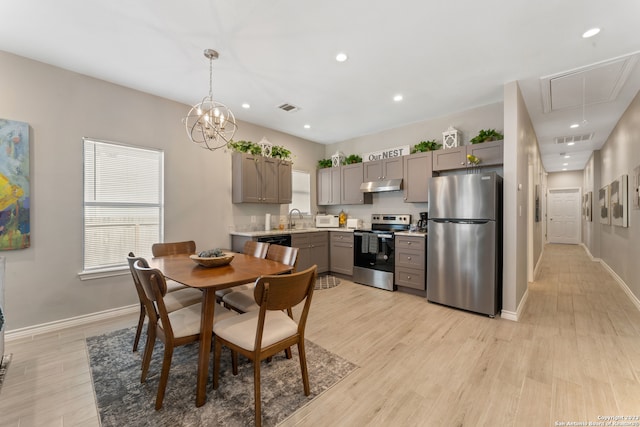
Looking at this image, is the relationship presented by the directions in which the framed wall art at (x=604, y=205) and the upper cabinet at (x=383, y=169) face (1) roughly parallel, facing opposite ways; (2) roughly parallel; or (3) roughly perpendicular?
roughly perpendicular

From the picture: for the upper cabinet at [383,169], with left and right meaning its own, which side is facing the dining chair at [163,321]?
front

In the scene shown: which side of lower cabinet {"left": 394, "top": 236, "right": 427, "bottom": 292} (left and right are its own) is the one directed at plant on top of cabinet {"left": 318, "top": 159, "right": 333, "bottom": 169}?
right

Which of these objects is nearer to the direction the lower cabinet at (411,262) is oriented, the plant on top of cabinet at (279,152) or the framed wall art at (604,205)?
the plant on top of cabinet

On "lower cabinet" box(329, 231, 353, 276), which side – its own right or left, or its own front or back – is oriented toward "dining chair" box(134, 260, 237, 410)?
front

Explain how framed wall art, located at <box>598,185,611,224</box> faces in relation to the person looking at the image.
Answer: facing to the left of the viewer

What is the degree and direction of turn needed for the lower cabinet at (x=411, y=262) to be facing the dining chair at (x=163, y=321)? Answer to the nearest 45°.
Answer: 0° — it already faces it

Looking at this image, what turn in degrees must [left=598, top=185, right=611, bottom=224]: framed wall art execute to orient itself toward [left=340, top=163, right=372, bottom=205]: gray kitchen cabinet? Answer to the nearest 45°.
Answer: approximately 45° to its left

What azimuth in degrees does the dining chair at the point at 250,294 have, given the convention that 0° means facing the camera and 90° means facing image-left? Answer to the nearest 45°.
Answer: approximately 45°

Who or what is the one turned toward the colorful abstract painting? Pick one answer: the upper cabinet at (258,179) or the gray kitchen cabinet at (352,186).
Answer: the gray kitchen cabinet

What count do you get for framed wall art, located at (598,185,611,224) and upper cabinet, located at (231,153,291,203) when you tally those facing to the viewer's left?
1

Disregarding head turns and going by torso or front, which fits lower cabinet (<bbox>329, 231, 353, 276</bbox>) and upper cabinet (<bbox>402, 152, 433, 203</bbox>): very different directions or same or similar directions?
same or similar directions

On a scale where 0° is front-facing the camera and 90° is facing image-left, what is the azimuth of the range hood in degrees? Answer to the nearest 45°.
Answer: approximately 45°

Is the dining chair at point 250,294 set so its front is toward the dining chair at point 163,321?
yes

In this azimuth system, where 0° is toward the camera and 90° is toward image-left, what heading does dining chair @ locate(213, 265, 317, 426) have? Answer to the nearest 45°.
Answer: approximately 135°

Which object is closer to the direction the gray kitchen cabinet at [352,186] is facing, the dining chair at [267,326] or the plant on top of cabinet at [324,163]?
the dining chair
